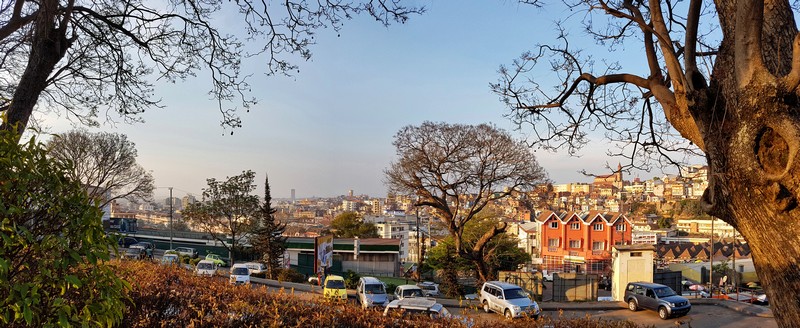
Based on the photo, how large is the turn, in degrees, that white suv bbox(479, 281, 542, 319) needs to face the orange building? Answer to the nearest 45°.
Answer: approximately 135° to its left

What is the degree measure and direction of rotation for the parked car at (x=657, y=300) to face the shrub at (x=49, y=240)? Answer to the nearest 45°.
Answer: approximately 45° to its right

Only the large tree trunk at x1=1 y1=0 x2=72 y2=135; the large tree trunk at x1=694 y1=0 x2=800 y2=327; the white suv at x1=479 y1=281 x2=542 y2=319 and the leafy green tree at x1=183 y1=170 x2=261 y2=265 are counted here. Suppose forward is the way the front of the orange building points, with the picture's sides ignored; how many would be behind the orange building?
0

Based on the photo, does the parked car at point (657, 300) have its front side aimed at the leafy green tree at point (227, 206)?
no

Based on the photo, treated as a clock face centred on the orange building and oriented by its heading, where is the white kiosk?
The white kiosk is roughly at 12 o'clock from the orange building.

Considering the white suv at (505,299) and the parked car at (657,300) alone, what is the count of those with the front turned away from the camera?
0

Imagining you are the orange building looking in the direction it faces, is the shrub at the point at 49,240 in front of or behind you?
in front

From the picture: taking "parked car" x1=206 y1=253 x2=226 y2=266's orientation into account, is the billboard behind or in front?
in front

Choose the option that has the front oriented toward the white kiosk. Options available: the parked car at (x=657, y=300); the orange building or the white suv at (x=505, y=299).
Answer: the orange building

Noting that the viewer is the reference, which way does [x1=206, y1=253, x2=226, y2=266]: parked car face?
facing the viewer and to the right of the viewer

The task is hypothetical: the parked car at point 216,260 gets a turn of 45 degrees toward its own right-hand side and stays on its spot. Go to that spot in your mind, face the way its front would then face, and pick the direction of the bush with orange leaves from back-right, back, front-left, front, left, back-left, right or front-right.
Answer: front
